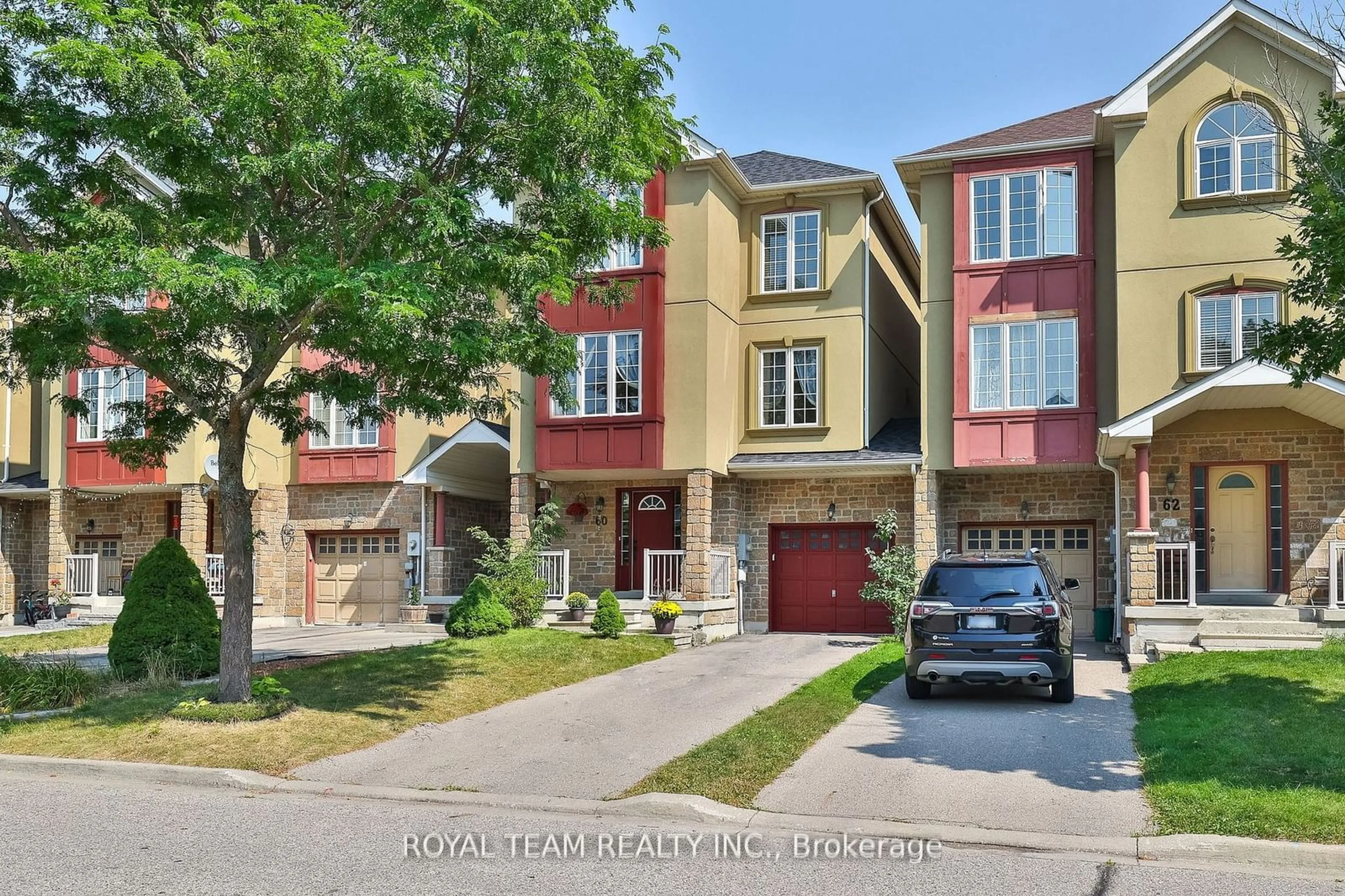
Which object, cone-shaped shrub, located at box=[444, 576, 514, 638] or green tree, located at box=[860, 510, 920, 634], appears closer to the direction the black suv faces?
the green tree

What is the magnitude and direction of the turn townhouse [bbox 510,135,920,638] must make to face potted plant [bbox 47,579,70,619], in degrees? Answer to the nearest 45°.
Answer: approximately 90° to its right

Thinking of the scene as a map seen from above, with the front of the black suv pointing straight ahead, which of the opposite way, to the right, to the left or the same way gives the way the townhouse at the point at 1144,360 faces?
the opposite way

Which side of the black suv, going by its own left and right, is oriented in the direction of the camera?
back

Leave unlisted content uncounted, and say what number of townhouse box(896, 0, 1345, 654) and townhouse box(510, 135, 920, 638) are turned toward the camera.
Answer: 2

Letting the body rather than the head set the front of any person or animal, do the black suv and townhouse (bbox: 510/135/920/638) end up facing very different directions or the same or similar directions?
very different directions

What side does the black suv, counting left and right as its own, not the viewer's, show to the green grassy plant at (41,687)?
left

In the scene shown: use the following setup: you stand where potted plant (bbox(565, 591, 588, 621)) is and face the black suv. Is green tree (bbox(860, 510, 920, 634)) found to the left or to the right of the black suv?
left

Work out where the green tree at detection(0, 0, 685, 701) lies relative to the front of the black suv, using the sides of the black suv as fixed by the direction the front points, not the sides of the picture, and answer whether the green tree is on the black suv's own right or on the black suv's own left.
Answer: on the black suv's own left
